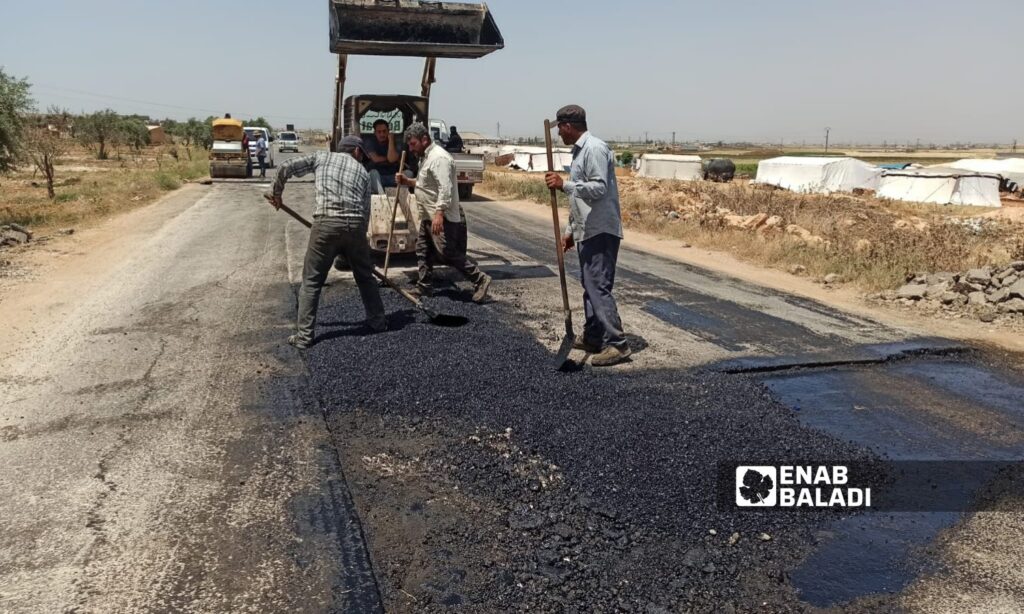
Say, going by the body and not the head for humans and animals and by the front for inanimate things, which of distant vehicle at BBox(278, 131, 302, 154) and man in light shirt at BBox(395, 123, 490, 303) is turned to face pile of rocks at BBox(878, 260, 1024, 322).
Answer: the distant vehicle

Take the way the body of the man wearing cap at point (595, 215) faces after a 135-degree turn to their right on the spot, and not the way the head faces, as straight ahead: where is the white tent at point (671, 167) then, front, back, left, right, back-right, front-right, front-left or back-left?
front-left

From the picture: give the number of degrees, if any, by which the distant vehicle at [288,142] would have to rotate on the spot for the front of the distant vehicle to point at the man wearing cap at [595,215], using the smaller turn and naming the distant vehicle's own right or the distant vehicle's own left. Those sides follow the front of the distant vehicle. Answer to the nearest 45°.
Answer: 0° — it already faces them

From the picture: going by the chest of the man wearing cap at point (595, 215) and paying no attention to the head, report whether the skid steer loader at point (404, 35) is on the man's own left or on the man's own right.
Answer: on the man's own right

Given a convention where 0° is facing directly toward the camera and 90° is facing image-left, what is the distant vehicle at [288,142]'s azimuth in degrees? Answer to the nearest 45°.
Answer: approximately 0°

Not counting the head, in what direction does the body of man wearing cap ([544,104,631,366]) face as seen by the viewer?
to the viewer's left
